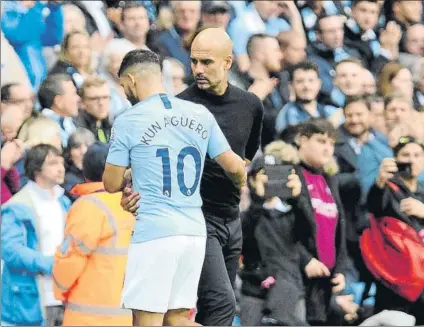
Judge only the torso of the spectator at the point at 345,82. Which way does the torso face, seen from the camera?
toward the camera

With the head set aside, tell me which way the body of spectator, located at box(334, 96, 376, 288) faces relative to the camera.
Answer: toward the camera

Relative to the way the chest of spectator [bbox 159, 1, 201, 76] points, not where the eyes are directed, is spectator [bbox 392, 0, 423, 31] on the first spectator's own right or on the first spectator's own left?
on the first spectator's own left

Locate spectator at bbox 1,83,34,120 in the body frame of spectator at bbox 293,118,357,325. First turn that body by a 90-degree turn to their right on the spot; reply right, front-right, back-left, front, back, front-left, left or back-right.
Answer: front-right

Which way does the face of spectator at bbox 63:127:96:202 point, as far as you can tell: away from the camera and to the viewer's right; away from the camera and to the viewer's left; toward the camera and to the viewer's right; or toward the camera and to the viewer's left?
toward the camera and to the viewer's right

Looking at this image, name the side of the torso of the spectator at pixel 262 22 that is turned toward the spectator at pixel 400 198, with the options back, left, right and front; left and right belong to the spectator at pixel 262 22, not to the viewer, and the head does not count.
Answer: front

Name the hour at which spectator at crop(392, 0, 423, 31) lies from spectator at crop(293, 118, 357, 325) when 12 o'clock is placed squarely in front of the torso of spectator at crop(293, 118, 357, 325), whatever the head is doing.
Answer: spectator at crop(392, 0, 423, 31) is roughly at 8 o'clock from spectator at crop(293, 118, 357, 325).

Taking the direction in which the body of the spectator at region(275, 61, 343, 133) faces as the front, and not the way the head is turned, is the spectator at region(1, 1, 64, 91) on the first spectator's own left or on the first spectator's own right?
on the first spectator's own right

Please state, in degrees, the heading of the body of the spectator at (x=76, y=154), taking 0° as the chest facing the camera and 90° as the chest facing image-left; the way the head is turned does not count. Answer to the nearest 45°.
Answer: approximately 315°

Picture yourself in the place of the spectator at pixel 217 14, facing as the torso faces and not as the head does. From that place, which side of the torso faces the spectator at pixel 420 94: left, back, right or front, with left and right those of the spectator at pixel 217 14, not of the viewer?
left

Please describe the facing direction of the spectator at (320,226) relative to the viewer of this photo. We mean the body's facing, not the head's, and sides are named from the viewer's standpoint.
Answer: facing the viewer and to the right of the viewer
